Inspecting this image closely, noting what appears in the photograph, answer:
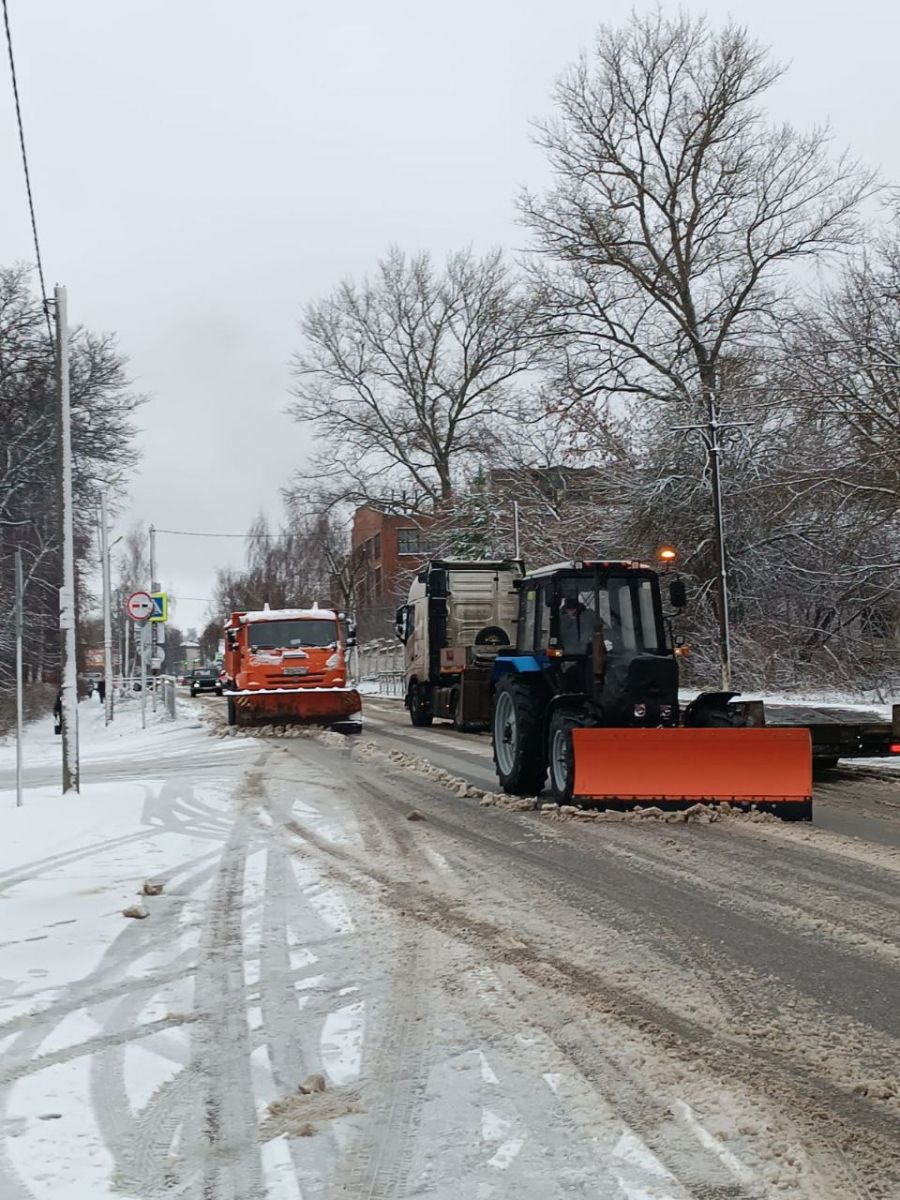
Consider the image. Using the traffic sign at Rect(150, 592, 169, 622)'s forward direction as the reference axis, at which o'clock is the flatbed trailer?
The flatbed trailer is roughly at 11 o'clock from the traffic sign.

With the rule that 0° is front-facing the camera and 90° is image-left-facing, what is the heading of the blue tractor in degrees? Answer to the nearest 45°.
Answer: approximately 315°

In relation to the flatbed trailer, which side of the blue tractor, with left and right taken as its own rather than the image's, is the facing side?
left

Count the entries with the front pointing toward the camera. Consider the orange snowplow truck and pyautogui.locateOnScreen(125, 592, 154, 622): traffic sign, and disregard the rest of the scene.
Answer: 2

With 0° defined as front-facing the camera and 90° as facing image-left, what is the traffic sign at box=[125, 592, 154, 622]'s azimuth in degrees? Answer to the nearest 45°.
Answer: approximately 0°

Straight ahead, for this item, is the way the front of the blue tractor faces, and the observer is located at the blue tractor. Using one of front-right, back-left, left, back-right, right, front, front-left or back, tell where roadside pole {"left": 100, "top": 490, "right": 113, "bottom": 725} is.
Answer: back

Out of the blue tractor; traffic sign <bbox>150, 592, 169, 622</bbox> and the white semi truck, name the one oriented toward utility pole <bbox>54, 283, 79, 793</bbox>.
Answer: the traffic sign

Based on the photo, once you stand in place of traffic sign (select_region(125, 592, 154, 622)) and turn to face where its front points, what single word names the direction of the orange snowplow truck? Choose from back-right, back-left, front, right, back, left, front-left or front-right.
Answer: front-left
